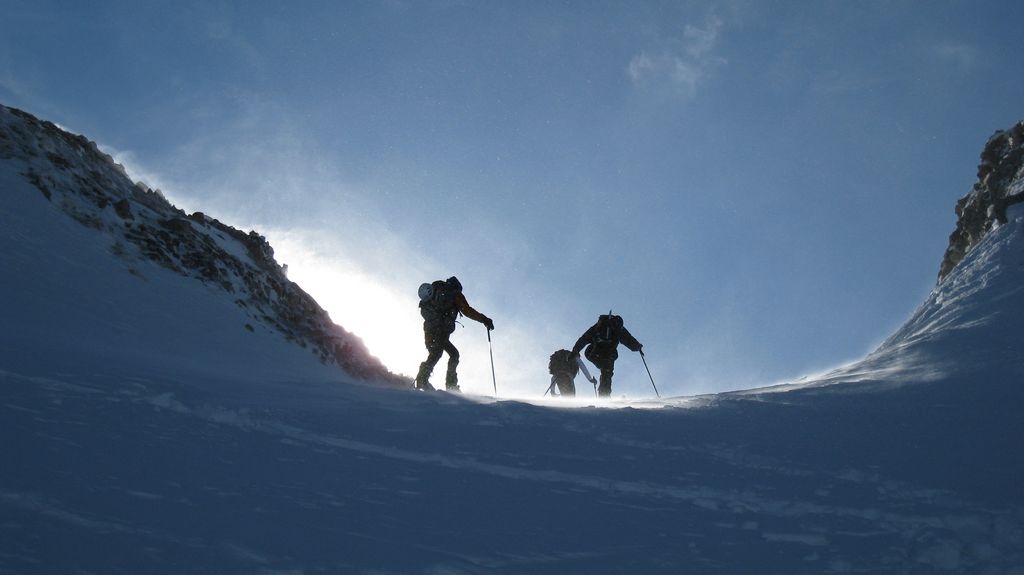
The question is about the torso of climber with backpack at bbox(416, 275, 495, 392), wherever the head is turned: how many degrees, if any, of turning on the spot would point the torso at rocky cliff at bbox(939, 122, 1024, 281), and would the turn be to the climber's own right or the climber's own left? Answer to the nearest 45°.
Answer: approximately 45° to the climber's own right

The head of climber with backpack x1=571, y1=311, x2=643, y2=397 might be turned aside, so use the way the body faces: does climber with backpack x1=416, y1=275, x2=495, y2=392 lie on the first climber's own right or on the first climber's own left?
on the first climber's own left

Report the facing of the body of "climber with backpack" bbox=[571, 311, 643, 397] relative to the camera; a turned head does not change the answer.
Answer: away from the camera

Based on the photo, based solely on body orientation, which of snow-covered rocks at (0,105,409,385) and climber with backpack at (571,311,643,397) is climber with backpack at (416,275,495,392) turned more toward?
the climber with backpack

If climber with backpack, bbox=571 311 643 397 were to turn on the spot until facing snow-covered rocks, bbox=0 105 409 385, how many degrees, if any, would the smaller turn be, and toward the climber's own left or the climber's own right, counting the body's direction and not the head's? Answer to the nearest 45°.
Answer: approximately 90° to the climber's own left

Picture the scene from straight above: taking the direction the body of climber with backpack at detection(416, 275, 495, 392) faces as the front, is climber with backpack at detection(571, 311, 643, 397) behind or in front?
in front

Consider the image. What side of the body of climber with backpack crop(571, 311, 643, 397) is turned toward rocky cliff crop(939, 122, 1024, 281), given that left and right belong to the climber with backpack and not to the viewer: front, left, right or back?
right

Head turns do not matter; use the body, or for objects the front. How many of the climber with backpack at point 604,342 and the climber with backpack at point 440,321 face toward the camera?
0

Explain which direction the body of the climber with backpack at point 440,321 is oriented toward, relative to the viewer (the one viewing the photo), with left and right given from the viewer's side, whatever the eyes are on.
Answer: facing away from the viewer and to the right of the viewer
